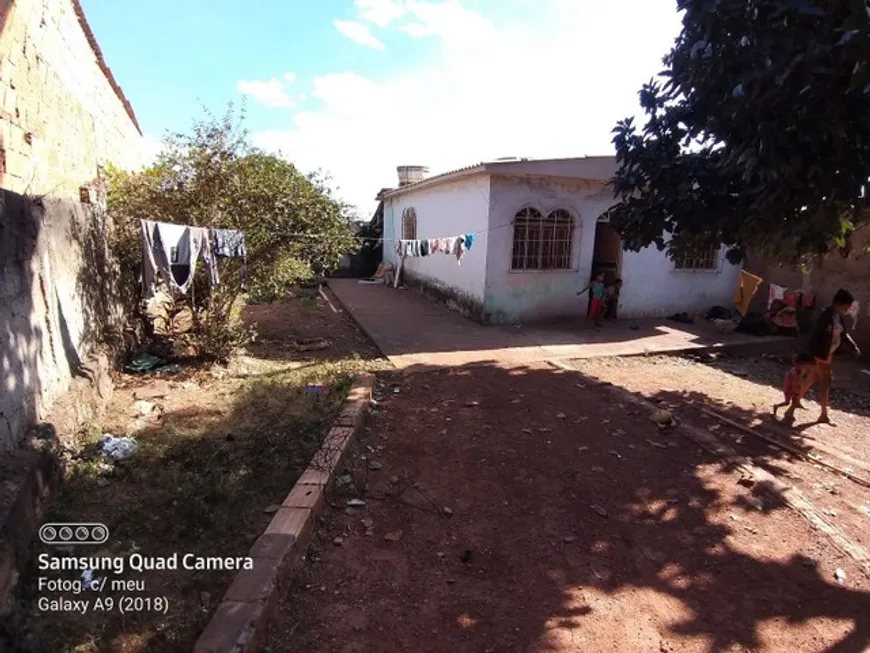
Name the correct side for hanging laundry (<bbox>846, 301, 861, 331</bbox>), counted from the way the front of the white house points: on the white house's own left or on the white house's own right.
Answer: on the white house's own left

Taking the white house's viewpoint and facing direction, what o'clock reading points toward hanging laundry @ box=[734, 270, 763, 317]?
The hanging laundry is roughly at 10 o'clock from the white house.

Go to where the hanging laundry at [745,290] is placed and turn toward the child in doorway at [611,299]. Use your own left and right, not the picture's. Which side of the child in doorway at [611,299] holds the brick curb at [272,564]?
left

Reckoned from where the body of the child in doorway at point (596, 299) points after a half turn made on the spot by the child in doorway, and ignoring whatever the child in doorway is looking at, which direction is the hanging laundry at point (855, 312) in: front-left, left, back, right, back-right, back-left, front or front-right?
right

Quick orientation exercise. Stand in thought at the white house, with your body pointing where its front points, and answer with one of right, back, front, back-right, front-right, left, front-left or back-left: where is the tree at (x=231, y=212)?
front-right

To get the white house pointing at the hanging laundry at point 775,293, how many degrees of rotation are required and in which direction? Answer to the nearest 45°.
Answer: approximately 90° to its left

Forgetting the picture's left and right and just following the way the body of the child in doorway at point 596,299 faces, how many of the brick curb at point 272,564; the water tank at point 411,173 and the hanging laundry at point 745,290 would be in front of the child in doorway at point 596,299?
1

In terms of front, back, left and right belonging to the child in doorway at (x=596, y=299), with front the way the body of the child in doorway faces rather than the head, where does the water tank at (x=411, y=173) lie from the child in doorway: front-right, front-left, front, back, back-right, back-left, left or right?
back-right

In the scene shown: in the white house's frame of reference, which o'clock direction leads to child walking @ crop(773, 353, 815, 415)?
The child walking is roughly at 11 o'clock from the white house.

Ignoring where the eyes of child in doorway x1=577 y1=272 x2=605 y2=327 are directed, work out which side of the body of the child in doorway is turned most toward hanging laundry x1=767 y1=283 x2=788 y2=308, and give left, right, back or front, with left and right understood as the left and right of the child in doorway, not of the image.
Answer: left

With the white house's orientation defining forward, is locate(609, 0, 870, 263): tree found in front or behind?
in front

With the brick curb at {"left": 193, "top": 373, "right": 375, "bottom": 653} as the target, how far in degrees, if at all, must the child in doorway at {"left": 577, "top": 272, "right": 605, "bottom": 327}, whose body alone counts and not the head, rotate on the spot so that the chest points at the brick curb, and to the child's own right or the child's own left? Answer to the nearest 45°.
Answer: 0° — they already face it
